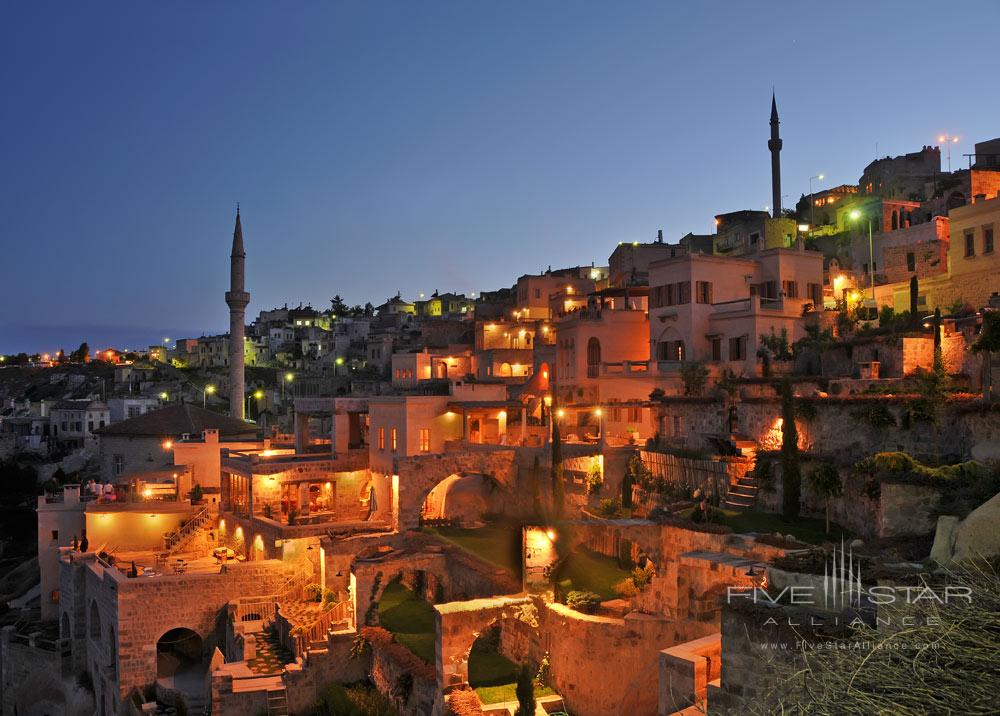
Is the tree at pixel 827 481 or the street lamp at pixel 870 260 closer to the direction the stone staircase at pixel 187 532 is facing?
the tree

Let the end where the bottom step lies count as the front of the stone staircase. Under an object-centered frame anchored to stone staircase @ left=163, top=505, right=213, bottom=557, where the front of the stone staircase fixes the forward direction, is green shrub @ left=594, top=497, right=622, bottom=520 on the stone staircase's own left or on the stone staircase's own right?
on the stone staircase's own left

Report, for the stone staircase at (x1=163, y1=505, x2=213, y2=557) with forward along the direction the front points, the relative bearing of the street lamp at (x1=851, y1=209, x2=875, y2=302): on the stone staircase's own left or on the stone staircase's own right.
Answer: on the stone staircase's own left

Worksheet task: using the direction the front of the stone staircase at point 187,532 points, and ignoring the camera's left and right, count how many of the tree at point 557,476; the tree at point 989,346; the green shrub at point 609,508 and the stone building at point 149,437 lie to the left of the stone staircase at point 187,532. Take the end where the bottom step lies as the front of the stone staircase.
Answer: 3

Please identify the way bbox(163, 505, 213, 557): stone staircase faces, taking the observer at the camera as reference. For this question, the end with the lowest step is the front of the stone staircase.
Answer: facing the viewer and to the left of the viewer

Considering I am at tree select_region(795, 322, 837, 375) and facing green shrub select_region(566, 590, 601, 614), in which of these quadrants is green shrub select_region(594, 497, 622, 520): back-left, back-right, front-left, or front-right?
front-right

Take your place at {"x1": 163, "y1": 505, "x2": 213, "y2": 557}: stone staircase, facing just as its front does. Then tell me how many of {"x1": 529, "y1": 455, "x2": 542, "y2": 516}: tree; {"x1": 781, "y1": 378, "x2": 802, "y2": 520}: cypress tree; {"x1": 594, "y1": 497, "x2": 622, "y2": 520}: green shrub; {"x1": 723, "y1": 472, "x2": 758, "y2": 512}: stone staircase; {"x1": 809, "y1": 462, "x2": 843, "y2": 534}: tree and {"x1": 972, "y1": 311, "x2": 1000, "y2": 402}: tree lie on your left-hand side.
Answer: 6

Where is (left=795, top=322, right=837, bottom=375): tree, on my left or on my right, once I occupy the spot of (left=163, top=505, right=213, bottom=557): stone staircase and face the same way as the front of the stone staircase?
on my left

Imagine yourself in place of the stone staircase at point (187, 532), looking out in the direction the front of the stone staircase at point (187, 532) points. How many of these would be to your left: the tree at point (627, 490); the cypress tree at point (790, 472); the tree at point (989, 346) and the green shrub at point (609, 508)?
4

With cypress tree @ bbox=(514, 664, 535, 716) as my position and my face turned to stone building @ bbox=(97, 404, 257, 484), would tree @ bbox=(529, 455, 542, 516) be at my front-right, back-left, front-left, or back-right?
front-right

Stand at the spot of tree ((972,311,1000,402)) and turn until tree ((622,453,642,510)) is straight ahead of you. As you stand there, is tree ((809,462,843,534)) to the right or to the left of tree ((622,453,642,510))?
left

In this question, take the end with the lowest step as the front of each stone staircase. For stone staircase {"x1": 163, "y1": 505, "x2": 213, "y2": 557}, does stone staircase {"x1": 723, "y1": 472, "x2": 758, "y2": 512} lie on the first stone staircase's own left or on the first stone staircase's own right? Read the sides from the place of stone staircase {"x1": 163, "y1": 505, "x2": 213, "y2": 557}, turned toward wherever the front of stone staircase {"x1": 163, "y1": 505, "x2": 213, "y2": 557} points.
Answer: on the first stone staircase's own left

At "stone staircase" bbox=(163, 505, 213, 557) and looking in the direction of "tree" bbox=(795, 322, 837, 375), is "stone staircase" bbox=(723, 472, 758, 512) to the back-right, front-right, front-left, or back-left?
front-right
